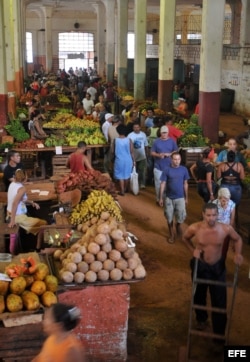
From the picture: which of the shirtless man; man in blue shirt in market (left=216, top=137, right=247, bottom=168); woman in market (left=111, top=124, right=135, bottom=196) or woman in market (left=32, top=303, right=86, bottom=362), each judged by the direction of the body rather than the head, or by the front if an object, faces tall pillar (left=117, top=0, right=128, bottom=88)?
woman in market (left=111, top=124, right=135, bottom=196)

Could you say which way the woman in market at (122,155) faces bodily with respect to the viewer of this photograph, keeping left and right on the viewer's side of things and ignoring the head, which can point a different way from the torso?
facing away from the viewer

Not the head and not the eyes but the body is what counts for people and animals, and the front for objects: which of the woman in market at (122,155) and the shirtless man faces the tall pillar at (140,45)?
the woman in market

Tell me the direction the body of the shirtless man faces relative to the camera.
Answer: toward the camera

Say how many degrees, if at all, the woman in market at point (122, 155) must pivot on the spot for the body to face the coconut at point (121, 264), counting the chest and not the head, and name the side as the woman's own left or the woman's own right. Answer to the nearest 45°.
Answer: approximately 180°

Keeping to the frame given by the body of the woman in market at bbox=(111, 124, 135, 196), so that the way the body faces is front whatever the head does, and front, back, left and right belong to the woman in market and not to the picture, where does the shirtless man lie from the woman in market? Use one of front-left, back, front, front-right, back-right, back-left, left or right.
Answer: back
